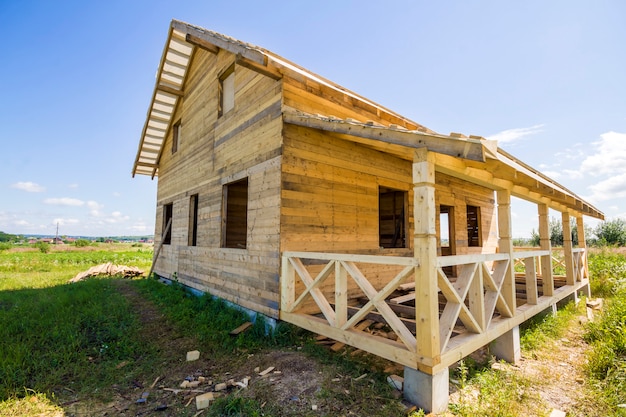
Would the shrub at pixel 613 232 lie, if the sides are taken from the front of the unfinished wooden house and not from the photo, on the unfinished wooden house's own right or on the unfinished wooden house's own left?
on the unfinished wooden house's own left

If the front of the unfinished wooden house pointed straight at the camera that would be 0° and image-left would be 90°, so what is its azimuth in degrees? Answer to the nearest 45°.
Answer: approximately 315°

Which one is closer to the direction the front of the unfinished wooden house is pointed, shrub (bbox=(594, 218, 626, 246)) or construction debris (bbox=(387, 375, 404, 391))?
the construction debris

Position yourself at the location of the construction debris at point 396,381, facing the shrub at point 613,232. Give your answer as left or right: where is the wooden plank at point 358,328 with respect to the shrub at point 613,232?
left
